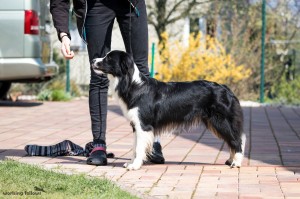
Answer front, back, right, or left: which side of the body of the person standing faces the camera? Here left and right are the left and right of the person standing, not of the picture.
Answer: front

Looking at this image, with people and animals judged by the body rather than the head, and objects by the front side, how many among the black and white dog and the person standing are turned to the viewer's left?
1

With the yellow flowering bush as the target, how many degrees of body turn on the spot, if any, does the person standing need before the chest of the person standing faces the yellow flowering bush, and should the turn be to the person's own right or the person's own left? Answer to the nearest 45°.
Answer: approximately 180°

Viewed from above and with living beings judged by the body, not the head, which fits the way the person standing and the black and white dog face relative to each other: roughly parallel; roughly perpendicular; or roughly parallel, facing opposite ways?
roughly perpendicular

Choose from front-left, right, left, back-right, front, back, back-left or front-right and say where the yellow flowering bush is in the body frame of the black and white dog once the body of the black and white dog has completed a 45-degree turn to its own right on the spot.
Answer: front-right

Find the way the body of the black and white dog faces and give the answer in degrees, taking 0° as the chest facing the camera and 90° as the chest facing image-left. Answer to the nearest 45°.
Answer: approximately 90°
